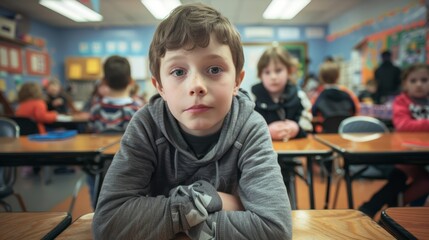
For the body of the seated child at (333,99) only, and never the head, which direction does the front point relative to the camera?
away from the camera

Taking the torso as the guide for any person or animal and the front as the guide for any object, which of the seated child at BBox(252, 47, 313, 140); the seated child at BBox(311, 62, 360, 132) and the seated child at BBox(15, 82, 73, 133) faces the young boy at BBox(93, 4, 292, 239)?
the seated child at BBox(252, 47, 313, 140)

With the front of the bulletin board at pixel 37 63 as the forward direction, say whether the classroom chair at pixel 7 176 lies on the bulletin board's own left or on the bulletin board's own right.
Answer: on the bulletin board's own right

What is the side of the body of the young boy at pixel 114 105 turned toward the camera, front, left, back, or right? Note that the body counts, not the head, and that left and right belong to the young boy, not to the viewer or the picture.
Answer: back

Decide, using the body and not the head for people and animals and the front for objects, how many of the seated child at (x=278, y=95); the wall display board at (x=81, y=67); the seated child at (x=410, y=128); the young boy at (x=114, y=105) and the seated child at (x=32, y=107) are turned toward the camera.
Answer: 3

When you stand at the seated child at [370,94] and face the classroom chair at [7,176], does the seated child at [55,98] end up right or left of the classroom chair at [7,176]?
right

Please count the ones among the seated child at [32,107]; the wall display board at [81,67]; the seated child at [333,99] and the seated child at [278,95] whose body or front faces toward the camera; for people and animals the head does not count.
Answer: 2

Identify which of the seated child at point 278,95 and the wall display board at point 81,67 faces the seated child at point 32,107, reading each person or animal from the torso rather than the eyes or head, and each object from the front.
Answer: the wall display board

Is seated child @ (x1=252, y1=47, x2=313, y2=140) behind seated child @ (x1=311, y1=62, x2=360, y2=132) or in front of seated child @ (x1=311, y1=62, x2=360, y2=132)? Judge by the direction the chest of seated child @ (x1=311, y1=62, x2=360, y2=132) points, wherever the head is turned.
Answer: behind

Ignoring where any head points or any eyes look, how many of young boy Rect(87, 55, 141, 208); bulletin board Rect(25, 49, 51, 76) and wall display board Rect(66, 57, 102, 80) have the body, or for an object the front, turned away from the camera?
1

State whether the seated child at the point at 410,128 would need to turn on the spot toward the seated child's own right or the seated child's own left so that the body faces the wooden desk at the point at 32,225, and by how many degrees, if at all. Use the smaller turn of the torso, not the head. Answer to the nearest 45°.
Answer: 0° — they already face it

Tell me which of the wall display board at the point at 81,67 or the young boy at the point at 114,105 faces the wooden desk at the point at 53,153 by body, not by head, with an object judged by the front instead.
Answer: the wall display board

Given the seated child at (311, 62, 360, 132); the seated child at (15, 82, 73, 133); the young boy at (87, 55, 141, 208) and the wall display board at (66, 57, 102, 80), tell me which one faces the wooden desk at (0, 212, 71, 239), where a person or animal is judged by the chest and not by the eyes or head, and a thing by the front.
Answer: the wall display board

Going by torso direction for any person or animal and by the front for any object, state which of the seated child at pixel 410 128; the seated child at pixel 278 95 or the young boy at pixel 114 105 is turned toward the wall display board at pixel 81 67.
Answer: the young boy
